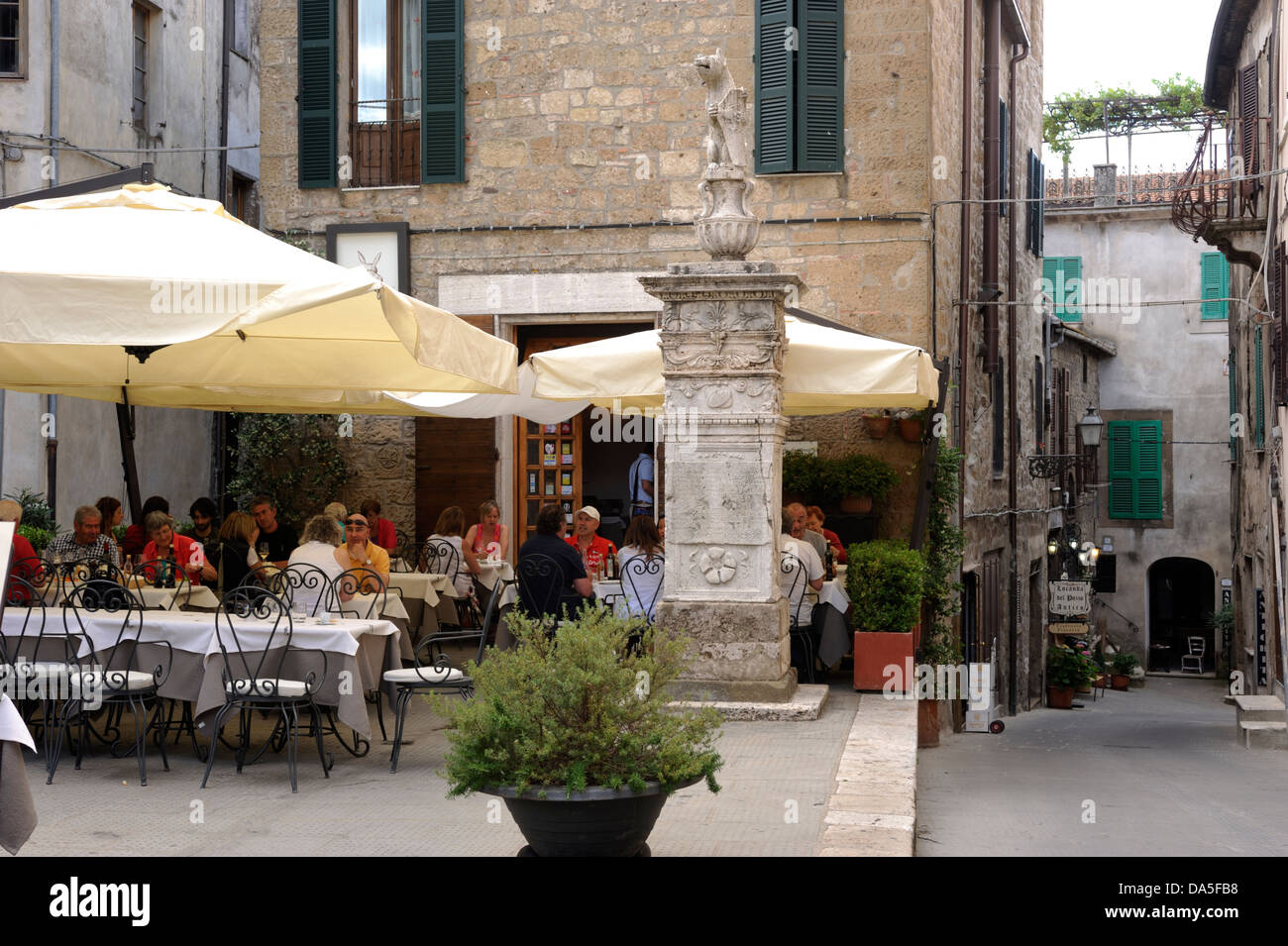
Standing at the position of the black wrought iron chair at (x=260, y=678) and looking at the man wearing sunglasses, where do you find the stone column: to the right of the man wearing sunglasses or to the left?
right

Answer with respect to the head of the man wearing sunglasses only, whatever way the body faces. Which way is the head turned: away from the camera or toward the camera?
toward the camera

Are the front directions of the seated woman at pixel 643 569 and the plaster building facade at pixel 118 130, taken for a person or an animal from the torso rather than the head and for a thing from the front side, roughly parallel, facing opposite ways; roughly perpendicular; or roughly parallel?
roughly parallel, facing opposite ways

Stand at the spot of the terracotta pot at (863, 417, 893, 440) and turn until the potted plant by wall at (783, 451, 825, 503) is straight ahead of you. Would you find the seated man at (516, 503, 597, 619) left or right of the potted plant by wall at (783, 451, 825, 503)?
left

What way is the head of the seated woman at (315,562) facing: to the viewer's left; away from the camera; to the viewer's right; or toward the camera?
away from the camera

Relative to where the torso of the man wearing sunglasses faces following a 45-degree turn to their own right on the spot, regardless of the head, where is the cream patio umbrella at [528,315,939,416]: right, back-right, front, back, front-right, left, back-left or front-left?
back-left

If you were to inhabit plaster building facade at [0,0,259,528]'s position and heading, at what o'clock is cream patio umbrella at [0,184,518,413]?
The cream patio umbrella is roughly at 12 o'clock from the plaster building facade.

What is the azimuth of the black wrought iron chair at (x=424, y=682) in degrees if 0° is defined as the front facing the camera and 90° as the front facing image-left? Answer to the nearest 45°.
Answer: approximately 90°

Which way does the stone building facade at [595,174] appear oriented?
toward the camera

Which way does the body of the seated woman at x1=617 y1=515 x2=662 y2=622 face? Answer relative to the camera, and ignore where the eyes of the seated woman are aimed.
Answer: away from the camera

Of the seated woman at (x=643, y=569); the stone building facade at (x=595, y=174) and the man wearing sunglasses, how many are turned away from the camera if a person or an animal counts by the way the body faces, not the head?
1

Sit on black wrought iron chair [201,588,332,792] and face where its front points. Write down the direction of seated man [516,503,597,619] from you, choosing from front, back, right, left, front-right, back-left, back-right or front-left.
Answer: front

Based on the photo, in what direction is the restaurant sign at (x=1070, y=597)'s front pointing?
toward the camera

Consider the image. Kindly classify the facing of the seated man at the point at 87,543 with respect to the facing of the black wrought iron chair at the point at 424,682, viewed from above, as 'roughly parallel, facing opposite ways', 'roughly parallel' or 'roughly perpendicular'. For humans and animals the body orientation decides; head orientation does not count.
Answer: roughly perpendicular
